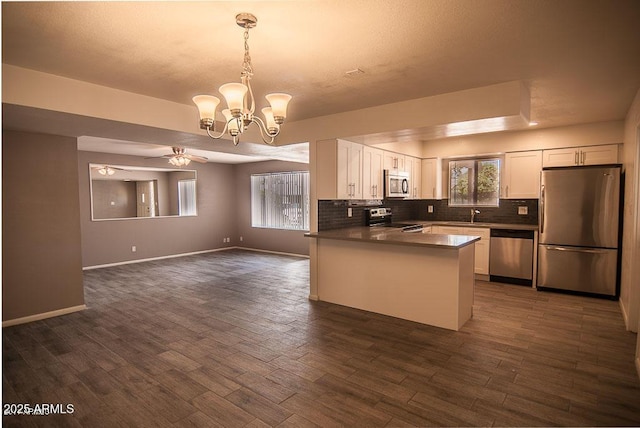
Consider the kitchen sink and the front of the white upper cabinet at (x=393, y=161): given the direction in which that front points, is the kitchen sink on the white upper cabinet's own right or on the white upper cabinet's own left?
on the white upper cabinet's own left

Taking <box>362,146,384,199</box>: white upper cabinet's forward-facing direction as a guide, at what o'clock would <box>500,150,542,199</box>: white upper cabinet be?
<box>500,150,542,199</box>: white upper cabinet is roughly at 10 o'clock from <box>362,146,384,199</box>: white upper cabinet.

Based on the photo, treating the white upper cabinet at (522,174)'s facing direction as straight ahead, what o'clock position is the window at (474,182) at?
The window is roughly at 4 o'clock from the white upper cabinet.

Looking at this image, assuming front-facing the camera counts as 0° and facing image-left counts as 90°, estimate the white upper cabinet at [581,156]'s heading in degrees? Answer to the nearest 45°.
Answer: approximately 0°

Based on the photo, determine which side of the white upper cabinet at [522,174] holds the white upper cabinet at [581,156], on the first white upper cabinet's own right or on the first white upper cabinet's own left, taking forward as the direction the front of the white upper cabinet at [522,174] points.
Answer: on the first white upper cabinet's own left

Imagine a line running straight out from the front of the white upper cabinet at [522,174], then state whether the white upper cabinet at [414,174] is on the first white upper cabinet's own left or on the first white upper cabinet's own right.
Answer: on the first white upper cabinet's own right

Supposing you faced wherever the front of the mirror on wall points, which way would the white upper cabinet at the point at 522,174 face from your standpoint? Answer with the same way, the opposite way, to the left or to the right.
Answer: to the right

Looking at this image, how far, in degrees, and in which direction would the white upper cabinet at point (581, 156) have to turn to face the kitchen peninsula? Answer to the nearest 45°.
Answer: approximately 45° to its right

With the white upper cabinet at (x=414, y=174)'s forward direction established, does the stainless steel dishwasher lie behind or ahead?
ahead

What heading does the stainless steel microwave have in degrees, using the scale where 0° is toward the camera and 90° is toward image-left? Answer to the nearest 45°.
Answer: approximately 315°

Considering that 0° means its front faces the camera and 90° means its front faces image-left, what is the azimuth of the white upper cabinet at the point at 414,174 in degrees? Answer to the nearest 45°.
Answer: approximately 315°

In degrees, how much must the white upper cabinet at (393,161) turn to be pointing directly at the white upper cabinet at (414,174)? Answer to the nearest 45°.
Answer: approximately 90° to its left

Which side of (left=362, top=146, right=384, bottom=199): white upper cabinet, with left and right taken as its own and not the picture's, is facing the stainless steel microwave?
left

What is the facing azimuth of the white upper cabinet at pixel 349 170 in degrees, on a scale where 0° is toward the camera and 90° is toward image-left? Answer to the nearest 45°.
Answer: approximately 315°
